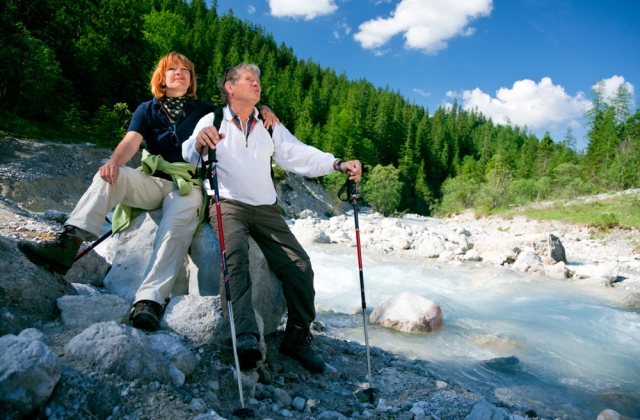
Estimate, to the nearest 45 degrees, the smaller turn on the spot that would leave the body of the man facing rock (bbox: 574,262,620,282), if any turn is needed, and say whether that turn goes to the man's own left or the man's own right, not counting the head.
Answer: approximately 135° to the man's own left

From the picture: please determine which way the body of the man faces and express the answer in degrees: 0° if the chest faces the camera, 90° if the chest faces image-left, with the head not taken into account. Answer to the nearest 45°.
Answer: approximately 0°

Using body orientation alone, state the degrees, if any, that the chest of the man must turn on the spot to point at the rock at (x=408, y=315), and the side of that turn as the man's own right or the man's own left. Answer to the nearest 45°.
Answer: approximately 135° to the man's own left

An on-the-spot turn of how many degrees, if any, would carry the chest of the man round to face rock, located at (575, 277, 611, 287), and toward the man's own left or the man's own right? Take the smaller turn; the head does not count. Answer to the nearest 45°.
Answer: approximately 135° to the man's own left

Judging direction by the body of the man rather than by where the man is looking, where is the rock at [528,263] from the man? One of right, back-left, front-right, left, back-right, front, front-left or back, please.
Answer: back-left

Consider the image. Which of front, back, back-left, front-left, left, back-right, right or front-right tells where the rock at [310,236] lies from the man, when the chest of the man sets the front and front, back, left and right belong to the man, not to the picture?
back

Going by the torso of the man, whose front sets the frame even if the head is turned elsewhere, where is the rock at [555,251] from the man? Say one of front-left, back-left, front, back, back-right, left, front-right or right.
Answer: back-left
